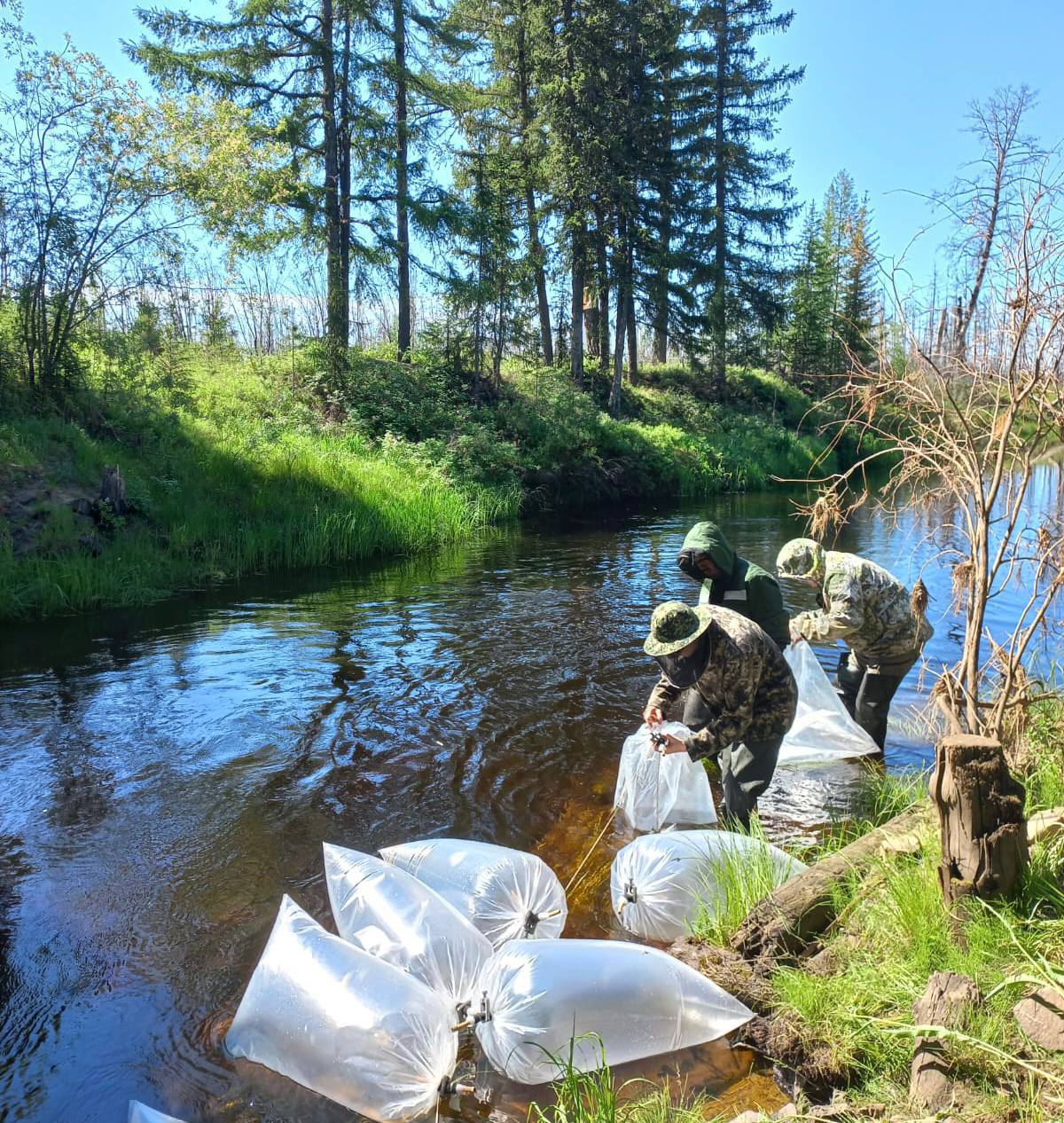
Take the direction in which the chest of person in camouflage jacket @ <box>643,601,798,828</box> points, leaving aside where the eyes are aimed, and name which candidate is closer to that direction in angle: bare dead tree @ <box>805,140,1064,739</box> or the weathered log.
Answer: the weathered log

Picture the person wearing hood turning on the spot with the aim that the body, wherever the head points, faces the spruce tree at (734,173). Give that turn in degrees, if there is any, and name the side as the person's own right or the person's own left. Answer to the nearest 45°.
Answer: approximately 135° to the person's own right

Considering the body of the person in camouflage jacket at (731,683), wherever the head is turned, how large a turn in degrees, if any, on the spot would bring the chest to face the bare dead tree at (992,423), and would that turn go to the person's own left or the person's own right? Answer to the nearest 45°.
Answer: approximately 135° to the person's own left

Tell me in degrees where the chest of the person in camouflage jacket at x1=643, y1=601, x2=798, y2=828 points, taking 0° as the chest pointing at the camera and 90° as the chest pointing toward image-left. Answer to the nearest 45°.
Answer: approximately 45°

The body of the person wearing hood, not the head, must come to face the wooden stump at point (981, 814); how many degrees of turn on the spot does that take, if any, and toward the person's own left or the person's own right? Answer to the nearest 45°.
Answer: approximately 45° to the person's own left

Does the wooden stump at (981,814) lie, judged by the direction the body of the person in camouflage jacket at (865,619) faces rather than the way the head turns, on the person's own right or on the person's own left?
on the person's own left

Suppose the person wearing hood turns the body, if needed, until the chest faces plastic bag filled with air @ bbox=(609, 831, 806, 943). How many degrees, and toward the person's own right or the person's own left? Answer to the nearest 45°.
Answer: approximately 45° to the person's own left

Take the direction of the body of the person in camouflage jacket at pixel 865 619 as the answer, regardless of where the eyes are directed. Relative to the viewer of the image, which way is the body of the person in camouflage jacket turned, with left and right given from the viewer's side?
facing to the left of the viewer

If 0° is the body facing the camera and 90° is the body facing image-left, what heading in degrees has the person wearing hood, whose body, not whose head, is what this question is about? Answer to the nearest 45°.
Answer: approximately 45°

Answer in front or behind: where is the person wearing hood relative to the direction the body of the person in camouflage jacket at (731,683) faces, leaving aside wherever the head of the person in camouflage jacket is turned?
behind
